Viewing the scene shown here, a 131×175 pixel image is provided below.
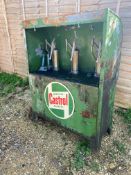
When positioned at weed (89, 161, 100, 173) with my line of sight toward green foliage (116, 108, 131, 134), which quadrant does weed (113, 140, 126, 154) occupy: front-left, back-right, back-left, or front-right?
front-right

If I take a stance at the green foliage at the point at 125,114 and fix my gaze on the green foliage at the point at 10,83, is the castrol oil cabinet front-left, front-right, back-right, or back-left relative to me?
front-left

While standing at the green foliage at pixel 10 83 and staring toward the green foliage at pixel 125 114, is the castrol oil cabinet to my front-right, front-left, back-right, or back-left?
front-right

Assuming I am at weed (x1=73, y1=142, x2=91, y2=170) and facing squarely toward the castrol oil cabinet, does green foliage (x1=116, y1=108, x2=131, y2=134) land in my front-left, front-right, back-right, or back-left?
front-right

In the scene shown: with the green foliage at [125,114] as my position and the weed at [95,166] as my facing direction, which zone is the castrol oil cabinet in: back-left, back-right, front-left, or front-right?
front-right

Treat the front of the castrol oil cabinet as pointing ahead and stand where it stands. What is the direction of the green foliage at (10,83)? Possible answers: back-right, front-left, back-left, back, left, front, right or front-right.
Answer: right

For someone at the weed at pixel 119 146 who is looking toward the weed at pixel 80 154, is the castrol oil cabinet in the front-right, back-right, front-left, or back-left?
front-right

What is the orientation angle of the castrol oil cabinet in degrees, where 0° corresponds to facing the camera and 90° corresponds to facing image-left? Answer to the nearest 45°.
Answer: approximately 45°
